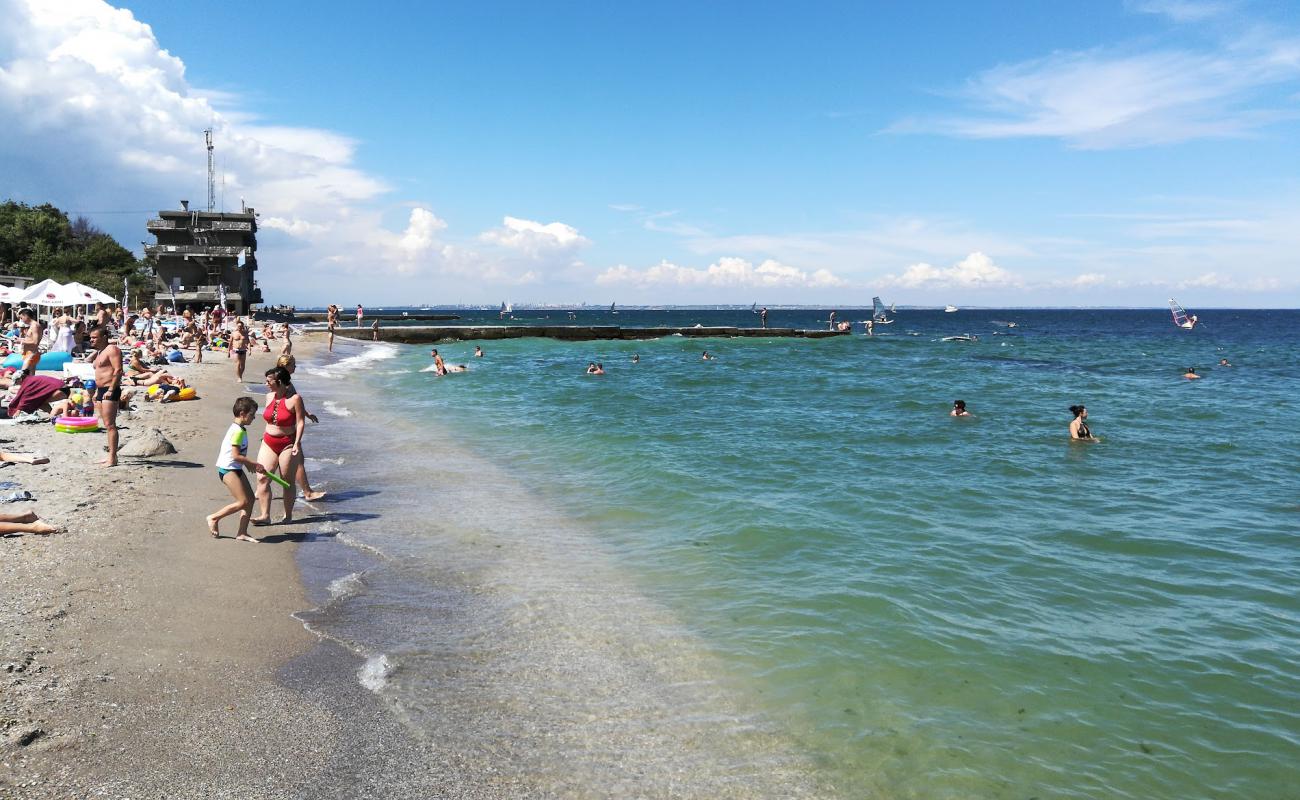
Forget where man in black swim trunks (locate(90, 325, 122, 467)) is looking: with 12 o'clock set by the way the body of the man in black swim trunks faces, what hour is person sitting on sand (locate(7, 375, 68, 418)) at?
The person sitting on sand is roughly at 4 o'clock from the man in black swim trunks.

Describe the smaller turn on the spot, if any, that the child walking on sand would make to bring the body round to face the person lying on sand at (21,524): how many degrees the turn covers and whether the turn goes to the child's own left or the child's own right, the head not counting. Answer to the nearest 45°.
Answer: approximately 180°

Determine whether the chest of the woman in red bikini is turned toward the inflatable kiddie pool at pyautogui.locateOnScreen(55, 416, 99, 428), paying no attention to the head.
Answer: no

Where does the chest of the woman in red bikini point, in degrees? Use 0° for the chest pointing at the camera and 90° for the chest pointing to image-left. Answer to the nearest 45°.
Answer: approximately 45°

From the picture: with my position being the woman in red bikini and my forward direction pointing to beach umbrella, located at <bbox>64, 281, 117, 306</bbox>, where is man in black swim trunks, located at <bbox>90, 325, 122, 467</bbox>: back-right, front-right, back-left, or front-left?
front-left

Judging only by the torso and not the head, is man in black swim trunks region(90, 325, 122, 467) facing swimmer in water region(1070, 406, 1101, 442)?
no

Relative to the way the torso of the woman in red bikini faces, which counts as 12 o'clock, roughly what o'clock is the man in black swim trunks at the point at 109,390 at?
The man in black swim trunks is roughly at 3 o'clock from the woman in red bikini.

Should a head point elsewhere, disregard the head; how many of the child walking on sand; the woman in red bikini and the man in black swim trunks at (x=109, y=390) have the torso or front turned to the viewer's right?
1

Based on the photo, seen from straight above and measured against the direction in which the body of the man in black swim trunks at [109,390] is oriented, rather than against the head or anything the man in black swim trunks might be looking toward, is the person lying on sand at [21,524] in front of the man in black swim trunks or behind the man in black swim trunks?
in front

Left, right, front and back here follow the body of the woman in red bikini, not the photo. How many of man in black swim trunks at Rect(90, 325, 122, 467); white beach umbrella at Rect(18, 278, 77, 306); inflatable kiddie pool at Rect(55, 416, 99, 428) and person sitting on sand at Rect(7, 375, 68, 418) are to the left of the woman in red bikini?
0

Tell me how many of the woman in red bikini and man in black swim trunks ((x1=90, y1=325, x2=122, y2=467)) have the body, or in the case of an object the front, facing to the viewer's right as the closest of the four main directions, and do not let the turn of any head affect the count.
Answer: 0

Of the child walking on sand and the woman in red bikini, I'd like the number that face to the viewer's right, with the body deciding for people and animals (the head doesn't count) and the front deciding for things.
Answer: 1

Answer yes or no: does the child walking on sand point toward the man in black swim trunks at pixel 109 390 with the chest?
no

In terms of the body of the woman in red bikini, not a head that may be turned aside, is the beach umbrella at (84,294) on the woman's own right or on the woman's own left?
on the woman's own right

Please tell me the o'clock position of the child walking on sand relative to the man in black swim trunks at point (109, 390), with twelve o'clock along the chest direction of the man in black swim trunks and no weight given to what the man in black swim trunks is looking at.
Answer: The child walking on sand is roughly at 10 o'clock from the man in black swim trunks.

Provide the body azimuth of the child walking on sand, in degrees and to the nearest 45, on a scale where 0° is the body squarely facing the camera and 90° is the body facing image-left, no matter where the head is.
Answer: approximately 270°

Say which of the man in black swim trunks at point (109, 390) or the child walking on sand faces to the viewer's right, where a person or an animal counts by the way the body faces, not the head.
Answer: the child walking on sand

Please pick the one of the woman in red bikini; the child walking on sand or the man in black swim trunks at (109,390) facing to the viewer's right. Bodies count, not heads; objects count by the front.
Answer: the child walking on sand

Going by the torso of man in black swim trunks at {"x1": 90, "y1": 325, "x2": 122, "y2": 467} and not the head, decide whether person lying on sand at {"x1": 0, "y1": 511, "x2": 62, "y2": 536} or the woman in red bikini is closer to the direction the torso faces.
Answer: the person lying on sand
